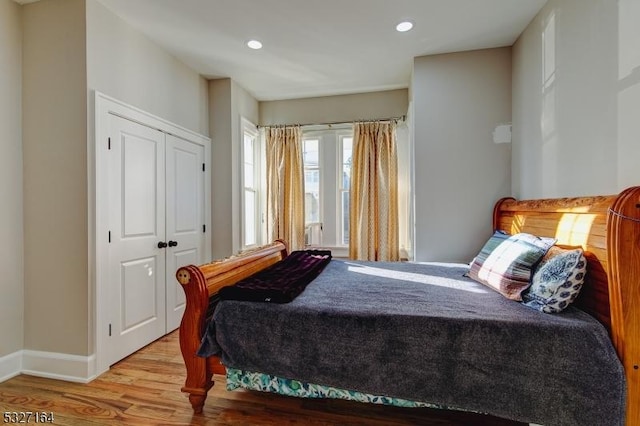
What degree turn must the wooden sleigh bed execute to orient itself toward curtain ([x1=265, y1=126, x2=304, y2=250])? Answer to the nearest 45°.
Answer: approximately 45° to its right

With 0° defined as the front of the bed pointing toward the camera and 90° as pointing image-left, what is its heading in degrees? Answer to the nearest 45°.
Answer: approximately 90°

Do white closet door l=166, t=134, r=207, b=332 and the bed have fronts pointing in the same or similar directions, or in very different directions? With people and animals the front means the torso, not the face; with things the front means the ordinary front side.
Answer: very different directions

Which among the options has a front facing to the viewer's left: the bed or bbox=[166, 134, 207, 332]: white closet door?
the bed

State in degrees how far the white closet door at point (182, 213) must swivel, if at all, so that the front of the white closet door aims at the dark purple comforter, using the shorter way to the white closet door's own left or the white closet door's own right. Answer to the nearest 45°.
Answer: approximately 45° to the white closet door's own right

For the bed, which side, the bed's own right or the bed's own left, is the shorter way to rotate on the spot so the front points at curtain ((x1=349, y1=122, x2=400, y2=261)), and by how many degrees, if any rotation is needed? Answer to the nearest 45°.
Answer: approximately 90° to the bed's own right

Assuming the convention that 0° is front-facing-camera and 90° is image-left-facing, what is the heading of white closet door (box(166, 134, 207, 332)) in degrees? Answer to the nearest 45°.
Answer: approximately 315°

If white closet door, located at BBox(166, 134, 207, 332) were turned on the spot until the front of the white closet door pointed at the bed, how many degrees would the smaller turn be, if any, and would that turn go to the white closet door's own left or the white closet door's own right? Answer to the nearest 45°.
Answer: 0° — it already faces it

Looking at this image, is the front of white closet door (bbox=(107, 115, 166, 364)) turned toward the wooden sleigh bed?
yes

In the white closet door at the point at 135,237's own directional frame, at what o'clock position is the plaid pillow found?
The plaid pillow is roughly at 12 o'clock from the white closet door.
